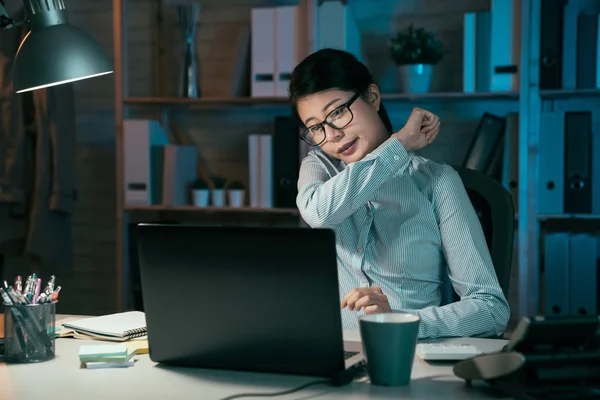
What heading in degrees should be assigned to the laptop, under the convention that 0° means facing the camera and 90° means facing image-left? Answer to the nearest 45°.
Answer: approximately 225°

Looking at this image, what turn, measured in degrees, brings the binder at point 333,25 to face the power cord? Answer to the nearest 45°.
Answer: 0° — it already faces it

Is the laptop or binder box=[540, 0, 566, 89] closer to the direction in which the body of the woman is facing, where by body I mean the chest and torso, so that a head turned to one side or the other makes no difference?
the laptop

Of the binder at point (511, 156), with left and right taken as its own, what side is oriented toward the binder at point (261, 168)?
right

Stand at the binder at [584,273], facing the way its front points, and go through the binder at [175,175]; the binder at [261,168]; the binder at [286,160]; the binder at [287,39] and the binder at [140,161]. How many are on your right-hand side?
5

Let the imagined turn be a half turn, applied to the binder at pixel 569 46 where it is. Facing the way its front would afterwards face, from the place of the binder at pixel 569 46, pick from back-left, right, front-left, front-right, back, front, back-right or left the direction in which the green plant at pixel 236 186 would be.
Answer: left
